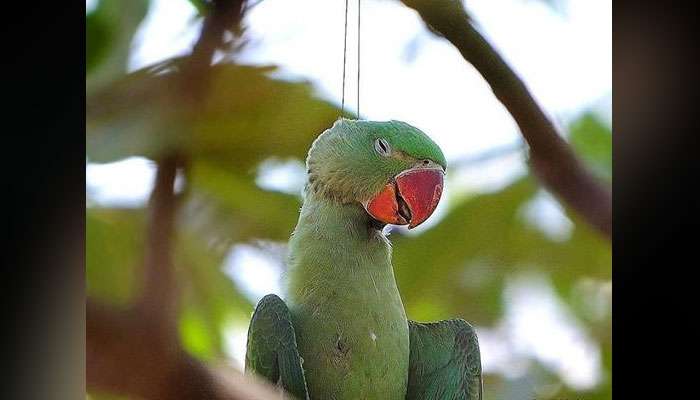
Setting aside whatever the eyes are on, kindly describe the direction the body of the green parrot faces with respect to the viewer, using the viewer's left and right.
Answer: facing the viewer and to the right of the viewer

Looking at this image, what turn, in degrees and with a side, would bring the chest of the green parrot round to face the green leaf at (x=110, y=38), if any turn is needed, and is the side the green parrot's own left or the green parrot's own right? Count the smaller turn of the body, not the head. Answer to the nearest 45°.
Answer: approximately 135° to the green parrot's own right

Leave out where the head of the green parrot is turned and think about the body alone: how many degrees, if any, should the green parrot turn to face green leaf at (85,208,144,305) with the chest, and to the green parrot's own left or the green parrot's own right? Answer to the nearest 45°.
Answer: approximately 135° to the green parrot's own right

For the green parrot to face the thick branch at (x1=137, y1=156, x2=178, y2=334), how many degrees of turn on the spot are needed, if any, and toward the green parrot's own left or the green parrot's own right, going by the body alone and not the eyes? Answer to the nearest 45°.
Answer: approximately 135° to the green parrot's own right
